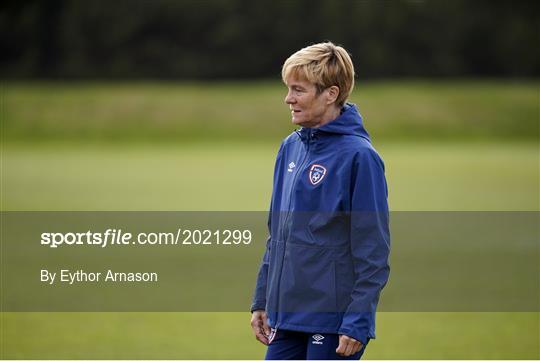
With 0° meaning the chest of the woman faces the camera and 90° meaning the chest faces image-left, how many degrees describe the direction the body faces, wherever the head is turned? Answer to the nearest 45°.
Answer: approximately 45°

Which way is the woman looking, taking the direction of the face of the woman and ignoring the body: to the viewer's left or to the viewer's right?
to the viewer's left
